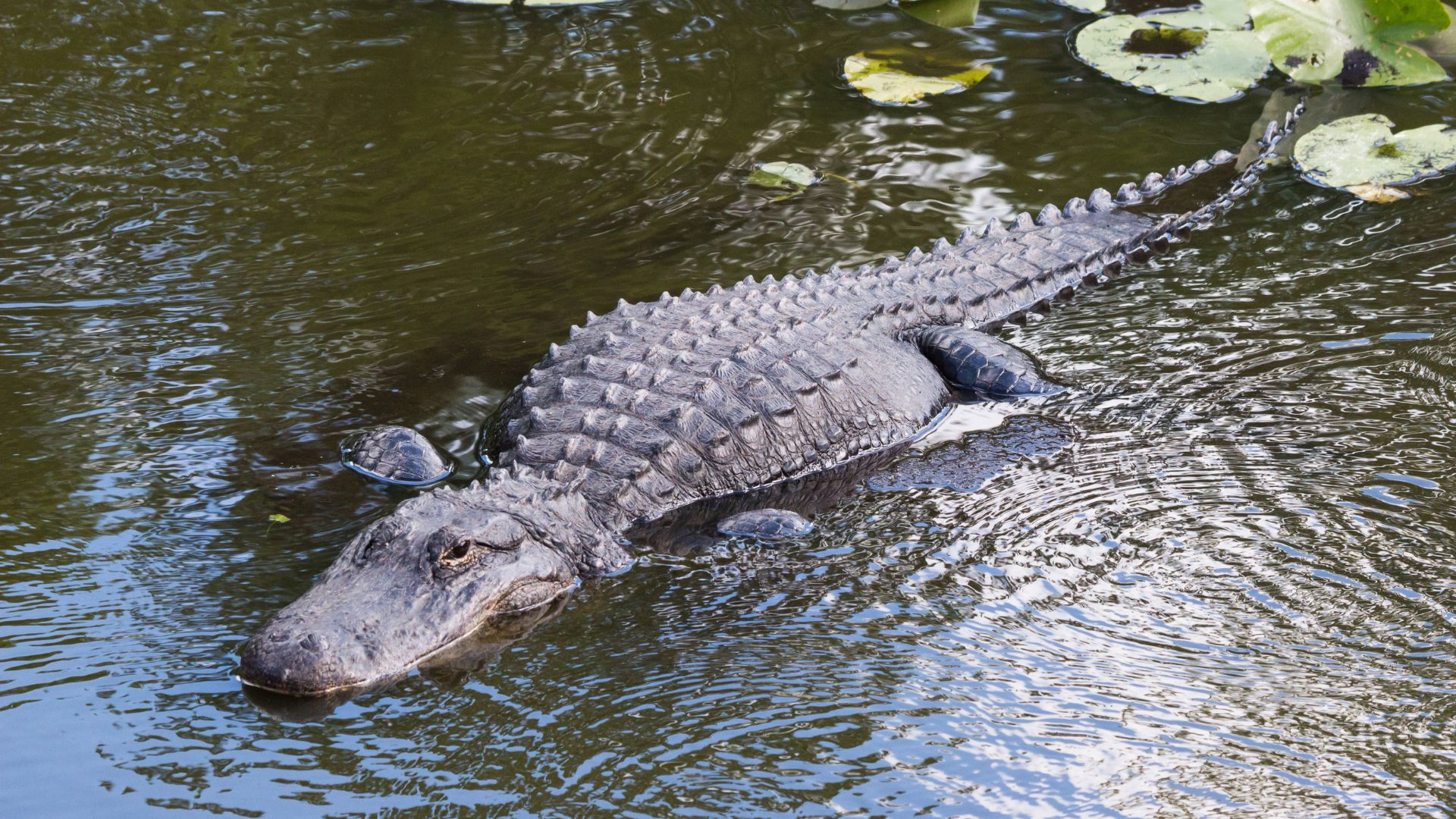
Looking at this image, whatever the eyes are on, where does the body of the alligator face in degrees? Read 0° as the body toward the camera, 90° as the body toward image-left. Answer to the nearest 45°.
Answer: approximately 45°

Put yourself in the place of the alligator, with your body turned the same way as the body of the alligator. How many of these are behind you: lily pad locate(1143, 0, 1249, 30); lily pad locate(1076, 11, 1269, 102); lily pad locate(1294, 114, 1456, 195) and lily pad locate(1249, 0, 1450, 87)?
4

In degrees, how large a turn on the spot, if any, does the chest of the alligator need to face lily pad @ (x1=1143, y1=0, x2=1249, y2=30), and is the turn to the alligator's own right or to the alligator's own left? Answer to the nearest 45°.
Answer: approximately 180°

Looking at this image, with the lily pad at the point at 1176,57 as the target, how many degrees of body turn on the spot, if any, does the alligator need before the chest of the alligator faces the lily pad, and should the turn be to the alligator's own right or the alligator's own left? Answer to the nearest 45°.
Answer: approximately 180°

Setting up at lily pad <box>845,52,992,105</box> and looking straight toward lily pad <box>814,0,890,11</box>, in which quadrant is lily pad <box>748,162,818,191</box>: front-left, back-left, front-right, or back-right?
back-left

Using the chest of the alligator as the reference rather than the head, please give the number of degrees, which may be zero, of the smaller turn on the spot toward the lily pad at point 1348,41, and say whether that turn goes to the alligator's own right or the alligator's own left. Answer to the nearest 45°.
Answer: approximately 180°

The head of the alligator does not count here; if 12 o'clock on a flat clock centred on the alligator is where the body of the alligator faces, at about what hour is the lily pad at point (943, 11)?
The lily pad is roughly at 5 o'clock from the alligator.

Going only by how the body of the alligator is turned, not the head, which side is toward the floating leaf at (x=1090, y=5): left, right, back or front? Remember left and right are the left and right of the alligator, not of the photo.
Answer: back

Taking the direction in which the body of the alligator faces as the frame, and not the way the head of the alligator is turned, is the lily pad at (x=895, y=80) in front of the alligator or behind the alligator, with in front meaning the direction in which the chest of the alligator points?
behind

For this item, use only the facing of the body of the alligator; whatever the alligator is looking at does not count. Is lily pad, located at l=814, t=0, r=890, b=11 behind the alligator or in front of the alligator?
behind

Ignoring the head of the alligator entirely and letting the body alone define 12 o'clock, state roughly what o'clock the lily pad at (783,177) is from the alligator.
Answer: The lily pad is roughly at 5 o'clock from the alligator.
